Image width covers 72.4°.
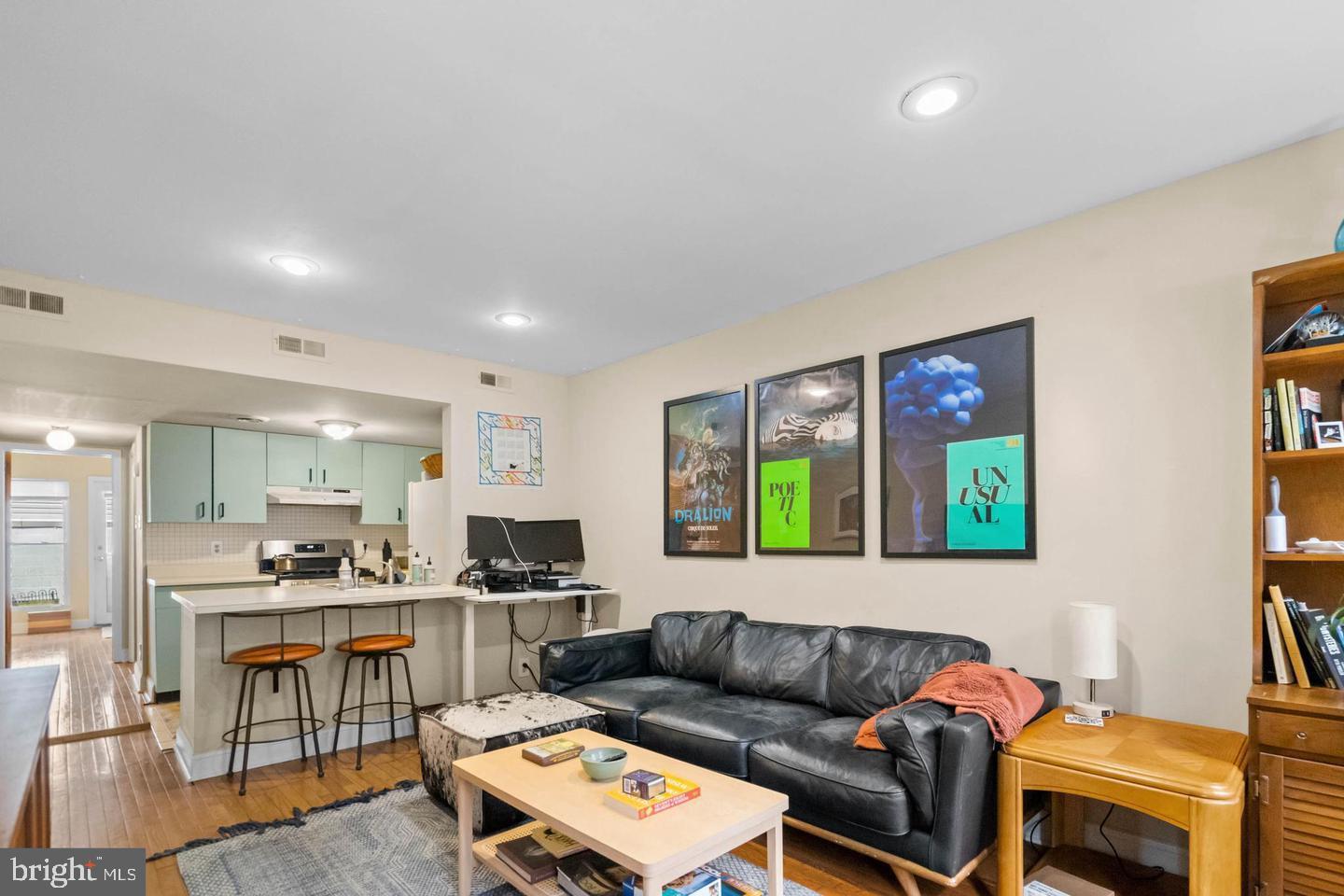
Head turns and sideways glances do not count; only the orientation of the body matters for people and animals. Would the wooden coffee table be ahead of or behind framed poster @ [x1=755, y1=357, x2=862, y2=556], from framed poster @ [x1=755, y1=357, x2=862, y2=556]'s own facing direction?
ahead

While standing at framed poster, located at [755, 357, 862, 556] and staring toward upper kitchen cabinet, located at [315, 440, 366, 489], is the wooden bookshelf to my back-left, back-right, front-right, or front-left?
back-left

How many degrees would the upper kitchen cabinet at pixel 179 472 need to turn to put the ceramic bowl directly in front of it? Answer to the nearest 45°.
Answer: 0° — it already faces it

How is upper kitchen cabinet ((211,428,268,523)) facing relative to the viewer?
toward the camera

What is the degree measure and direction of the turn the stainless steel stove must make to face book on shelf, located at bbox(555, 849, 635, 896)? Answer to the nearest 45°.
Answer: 0° — it already faces it

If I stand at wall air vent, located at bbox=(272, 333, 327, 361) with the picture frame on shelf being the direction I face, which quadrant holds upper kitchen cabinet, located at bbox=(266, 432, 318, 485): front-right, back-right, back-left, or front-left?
back-left

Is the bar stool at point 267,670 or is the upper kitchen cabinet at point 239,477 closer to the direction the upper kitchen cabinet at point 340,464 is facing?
the bar stool

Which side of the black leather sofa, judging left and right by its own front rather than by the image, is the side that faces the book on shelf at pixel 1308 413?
left

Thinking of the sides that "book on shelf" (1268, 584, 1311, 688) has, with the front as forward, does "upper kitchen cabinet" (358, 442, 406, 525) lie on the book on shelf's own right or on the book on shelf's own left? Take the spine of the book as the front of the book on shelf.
on the book on shelf's own right

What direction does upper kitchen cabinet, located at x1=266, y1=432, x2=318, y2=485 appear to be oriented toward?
toward the camera

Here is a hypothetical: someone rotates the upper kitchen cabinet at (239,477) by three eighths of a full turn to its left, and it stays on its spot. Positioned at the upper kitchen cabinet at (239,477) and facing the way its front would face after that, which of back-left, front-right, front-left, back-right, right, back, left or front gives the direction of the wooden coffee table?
back-right

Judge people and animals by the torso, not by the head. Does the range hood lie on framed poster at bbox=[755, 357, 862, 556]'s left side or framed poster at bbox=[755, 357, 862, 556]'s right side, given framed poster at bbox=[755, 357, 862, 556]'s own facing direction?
on its right
